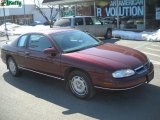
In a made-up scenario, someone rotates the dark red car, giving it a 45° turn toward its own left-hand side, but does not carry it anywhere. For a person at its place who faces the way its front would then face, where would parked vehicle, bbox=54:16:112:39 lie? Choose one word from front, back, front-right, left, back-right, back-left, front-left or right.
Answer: left

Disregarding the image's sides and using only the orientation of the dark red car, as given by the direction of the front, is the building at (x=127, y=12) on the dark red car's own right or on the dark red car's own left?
on the dark red car's own left
